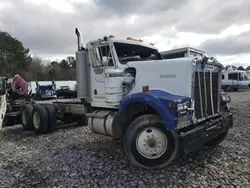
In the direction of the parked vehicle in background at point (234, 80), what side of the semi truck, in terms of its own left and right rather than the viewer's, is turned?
left

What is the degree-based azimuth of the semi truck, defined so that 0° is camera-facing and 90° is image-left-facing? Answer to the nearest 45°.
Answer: approximately 315°

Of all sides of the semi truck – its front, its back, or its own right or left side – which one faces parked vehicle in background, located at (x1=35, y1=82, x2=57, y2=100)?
back
